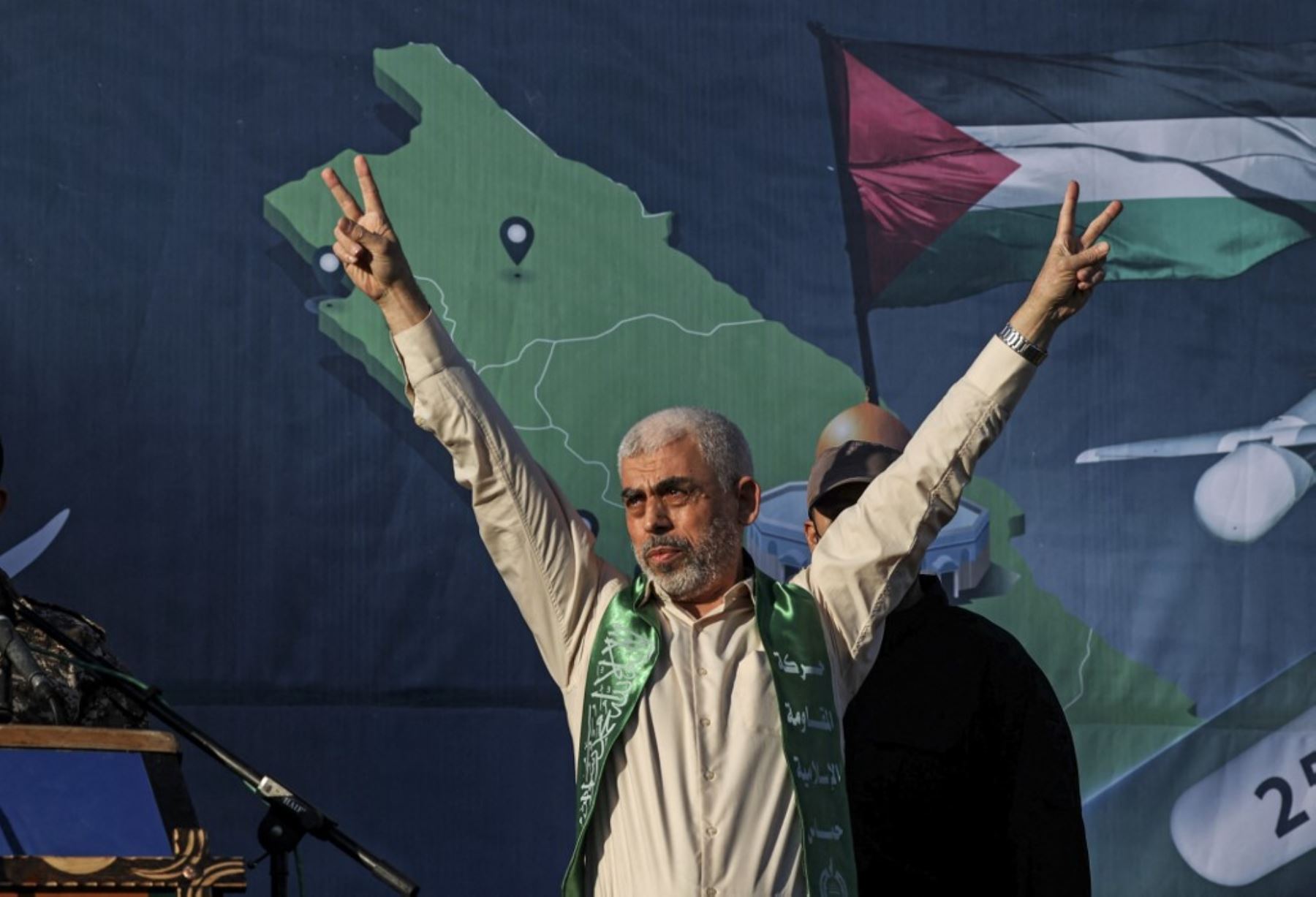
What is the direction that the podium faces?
toward the camera

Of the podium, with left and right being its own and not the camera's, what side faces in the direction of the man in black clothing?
left

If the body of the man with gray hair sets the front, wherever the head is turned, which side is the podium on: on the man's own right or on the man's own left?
on the man's own right

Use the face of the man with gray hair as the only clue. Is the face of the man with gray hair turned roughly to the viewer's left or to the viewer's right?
to the viewer's left

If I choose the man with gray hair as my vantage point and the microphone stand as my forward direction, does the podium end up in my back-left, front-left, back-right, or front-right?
front-left

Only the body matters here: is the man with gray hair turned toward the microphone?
no

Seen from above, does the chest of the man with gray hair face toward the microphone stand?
no

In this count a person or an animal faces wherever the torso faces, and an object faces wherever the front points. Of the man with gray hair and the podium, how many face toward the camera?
2

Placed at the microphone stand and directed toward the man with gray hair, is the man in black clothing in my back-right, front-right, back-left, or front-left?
front-left

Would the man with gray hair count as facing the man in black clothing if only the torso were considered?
no

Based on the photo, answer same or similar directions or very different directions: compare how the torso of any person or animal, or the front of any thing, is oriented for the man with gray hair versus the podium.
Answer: same or similar directions

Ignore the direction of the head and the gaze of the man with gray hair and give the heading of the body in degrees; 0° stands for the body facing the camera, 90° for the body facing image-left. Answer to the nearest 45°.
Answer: approximately 0°
